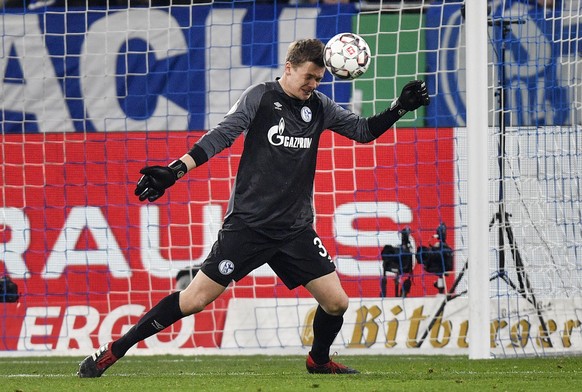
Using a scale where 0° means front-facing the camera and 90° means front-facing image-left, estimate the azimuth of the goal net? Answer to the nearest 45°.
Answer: approximately 0°

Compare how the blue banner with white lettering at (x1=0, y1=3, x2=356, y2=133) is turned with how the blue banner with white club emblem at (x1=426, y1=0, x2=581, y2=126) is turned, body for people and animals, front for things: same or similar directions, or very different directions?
same or similar directions

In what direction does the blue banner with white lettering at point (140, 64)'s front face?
toward the camera

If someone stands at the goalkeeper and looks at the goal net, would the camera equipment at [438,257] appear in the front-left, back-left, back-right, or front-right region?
front-right

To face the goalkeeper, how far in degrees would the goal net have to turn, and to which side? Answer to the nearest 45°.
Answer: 0° — it already faces them

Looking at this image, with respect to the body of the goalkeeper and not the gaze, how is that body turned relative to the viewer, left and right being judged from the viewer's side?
facing the viewer and to the right of the viewer

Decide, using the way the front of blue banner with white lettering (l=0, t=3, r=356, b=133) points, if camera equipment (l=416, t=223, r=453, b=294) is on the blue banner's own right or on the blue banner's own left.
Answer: on the blue banner's own left

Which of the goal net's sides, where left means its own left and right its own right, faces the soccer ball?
front

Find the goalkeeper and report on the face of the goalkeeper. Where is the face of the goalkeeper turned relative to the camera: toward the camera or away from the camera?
toward the camera

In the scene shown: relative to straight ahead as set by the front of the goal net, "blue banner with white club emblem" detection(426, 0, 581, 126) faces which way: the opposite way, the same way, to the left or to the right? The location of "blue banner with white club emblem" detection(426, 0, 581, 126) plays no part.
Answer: the same way

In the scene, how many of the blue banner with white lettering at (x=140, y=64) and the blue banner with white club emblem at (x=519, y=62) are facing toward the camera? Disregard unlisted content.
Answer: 2

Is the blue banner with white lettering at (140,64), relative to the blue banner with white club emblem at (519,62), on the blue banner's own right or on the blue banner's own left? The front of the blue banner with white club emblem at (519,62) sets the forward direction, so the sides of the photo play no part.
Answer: on the blue banner's own right

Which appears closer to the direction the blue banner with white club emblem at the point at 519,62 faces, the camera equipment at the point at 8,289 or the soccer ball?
the soccer ball

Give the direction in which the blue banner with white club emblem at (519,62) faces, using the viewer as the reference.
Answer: facing the viewer
